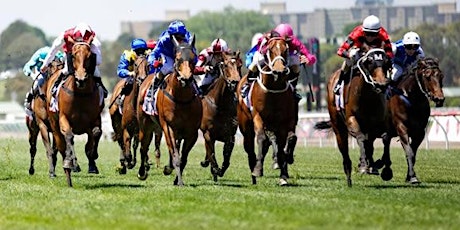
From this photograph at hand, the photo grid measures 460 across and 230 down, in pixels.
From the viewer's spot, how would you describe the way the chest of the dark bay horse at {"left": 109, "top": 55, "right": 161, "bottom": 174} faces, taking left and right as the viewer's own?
facing the viewer

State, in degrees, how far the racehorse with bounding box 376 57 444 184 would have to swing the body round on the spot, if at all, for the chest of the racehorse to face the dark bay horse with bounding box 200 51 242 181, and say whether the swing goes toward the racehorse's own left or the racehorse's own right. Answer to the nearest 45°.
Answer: approximately 135° to the racehorse's own right

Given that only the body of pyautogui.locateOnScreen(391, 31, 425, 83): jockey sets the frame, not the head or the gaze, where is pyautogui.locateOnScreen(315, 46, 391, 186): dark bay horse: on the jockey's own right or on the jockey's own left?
on the jockey's own right

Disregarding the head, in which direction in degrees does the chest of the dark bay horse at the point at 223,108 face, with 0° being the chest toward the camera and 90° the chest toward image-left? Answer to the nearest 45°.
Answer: approximately 0°

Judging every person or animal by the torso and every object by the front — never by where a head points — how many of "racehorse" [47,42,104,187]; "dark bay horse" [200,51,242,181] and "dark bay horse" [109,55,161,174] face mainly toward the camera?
3

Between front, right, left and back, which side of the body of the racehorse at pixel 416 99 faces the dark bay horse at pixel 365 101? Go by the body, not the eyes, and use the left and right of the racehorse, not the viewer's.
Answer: right
